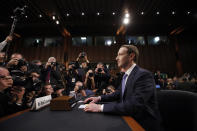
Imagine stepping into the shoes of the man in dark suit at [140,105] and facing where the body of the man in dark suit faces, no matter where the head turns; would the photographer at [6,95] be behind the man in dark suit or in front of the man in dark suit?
in front

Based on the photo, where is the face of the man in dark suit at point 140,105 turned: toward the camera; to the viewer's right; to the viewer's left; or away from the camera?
to the viewer's left

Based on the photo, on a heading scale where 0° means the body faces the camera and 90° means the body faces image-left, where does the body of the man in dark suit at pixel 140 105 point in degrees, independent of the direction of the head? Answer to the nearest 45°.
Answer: approximately 90°
